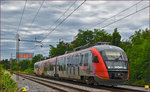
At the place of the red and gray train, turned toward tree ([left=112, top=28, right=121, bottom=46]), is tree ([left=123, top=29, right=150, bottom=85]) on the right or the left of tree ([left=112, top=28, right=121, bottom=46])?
right

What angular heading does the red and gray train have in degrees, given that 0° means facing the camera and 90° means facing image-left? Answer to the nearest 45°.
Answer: approximately 315°

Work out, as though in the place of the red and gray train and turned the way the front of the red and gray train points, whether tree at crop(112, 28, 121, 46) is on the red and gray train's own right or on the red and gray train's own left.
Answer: on the red and gray train's own left

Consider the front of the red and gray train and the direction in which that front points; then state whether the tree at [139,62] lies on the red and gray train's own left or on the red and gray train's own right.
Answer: on the red and gray train's own left
